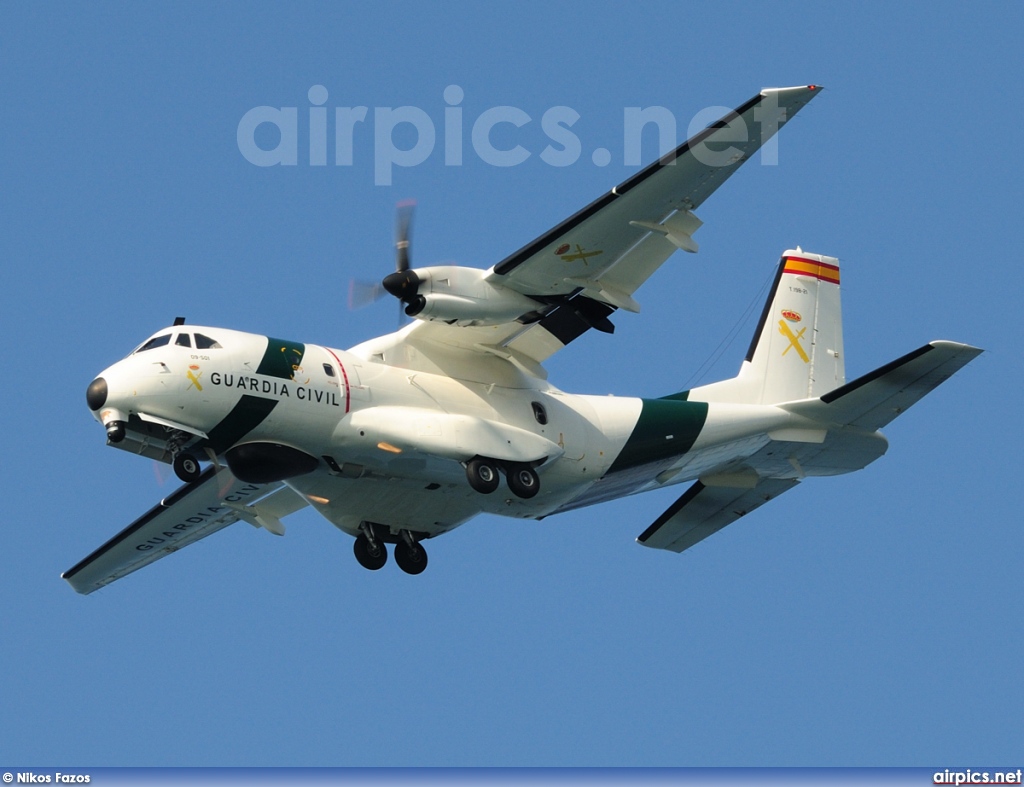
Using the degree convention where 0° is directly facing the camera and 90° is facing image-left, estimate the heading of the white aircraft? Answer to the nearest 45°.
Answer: approximately 45°
